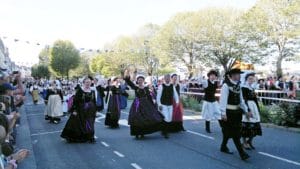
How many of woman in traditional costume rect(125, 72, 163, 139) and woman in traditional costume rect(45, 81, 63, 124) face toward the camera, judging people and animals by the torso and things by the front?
2

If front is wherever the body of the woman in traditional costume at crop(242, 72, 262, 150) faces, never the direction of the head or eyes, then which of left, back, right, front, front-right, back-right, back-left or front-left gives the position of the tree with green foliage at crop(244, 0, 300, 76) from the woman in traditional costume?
back-left

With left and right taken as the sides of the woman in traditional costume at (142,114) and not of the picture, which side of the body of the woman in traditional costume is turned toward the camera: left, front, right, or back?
front

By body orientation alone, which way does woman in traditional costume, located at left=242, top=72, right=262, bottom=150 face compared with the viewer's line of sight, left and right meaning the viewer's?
facing the viewer and to the right of the viewer

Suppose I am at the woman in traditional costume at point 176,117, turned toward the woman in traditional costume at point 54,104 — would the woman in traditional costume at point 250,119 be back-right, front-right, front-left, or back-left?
back-left

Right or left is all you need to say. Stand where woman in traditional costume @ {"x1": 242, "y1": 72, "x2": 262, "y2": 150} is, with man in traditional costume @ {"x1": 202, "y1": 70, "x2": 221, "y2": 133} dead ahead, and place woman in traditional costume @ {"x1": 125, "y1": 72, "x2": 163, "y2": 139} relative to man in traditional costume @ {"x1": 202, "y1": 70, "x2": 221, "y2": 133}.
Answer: left
